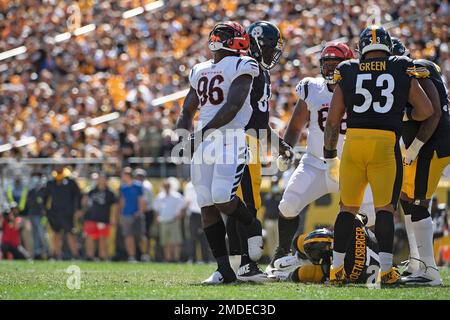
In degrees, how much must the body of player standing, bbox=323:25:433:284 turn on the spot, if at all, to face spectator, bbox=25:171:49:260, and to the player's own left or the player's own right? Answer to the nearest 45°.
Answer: approximately 45° to the player's own left

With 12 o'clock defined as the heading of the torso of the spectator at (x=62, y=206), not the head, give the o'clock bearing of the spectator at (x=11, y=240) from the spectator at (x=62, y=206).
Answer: the spectator at (x=11, y=240) is roughly at 3 o'clock from the spectator at (x=62, y=206).

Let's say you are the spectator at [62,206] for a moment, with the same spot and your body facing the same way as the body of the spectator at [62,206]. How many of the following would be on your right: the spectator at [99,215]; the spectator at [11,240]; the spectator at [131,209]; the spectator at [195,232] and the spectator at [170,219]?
1

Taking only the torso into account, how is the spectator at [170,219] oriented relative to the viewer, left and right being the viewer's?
facing the viewer

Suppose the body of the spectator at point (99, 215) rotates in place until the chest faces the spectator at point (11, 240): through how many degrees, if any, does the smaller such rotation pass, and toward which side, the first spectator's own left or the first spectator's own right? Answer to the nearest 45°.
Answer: approximately 90° to the first spectator's own right

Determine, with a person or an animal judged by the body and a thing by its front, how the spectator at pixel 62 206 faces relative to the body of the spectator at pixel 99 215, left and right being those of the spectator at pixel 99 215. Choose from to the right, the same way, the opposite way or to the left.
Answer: the same way

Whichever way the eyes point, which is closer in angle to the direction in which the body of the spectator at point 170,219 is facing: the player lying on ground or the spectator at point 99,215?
the player lying on ground

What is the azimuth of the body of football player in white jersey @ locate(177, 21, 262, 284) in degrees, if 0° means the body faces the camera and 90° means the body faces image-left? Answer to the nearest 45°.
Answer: approximately 45°

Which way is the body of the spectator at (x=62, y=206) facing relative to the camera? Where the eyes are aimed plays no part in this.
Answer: toward the camera

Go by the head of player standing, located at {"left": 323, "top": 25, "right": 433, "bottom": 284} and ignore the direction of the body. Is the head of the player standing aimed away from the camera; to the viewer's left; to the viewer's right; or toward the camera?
away from the camera

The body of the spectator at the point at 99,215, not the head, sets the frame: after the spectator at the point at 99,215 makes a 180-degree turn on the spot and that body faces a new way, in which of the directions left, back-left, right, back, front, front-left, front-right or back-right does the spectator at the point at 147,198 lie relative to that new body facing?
right

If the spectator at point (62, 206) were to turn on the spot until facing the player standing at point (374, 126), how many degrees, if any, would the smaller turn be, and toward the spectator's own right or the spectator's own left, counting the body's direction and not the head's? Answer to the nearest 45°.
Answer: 0° — they already face them

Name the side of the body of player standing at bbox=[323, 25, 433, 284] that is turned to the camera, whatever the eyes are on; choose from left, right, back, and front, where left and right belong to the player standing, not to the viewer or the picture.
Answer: back

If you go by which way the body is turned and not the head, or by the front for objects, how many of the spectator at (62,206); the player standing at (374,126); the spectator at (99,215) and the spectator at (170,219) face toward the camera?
3

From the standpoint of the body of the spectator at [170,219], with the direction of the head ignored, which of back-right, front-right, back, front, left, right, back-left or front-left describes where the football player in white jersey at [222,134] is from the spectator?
front

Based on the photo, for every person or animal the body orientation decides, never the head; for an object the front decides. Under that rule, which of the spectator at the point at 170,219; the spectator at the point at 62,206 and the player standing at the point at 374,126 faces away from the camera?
the player standing

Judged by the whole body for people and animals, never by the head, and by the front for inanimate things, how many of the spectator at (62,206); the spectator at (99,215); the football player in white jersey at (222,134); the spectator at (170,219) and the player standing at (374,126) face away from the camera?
1

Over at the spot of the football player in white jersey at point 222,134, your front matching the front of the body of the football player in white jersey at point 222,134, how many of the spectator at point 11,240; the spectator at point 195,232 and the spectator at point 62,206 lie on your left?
0

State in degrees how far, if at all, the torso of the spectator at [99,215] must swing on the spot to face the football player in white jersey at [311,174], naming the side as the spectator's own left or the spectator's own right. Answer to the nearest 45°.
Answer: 0° — they already face them

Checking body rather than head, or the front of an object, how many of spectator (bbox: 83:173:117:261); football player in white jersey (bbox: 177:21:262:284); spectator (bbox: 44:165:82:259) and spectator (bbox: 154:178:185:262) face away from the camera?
0
